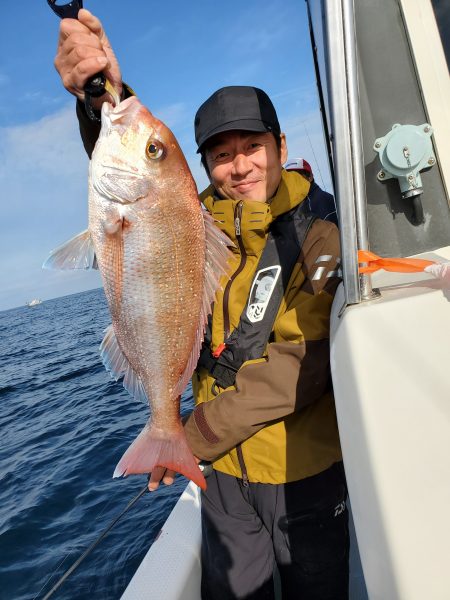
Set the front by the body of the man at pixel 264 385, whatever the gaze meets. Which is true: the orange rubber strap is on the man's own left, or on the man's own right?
on the man's own left

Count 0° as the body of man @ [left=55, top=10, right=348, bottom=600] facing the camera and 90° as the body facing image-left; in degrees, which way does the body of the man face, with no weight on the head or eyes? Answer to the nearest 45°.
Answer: approximately 45°
